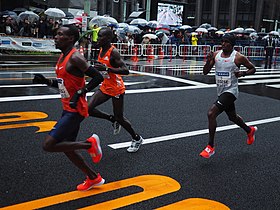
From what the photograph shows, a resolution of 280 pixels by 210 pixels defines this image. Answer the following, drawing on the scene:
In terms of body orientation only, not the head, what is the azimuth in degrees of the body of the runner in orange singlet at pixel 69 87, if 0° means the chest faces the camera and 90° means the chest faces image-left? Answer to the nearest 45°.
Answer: approximately 90°

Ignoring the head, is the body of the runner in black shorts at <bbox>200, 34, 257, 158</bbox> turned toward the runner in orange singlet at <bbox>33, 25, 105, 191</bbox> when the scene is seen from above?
yes

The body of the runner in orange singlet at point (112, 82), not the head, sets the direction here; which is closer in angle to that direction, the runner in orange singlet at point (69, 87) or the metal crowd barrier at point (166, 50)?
the runner in orange singlet

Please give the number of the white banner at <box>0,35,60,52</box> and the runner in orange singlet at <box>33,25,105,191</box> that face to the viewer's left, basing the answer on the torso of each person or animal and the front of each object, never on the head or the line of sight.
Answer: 1

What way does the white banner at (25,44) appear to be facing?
toward the camera

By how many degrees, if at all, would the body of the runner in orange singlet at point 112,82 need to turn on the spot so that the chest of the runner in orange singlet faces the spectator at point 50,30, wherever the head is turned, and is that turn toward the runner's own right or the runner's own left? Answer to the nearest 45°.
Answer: approximately 135° to the runner's own right

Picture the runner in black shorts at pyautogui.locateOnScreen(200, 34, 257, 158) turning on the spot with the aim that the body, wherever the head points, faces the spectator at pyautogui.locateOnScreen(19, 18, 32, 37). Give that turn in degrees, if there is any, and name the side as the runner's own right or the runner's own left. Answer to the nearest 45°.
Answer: approximately 90° to the runner's own right

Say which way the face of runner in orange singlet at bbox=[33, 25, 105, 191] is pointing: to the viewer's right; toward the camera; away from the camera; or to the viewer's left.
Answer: to the viewer's left

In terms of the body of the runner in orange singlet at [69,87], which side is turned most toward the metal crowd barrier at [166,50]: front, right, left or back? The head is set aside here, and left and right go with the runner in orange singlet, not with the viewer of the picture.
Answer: right

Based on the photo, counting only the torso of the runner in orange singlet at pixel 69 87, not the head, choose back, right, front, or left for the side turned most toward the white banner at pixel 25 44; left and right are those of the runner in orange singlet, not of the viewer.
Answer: right

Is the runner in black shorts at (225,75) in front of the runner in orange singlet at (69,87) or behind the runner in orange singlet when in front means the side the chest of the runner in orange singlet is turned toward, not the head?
behind

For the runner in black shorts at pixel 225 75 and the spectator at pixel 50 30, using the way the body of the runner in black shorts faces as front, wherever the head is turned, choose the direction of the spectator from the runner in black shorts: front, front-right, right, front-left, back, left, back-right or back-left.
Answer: right

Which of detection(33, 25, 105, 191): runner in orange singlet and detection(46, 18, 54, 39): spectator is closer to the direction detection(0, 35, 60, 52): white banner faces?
the runner in orange singlet

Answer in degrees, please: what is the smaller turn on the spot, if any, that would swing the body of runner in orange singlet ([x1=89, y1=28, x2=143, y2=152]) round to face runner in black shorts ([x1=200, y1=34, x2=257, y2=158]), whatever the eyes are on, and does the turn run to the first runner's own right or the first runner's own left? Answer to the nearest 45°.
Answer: approximately 135° to the first runner's own left

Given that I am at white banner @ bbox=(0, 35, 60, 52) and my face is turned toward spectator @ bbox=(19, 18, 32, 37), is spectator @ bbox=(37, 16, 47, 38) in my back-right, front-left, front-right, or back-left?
front-right
